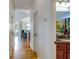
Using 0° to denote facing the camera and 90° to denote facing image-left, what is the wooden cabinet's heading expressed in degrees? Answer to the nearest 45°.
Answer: approximately 0°
